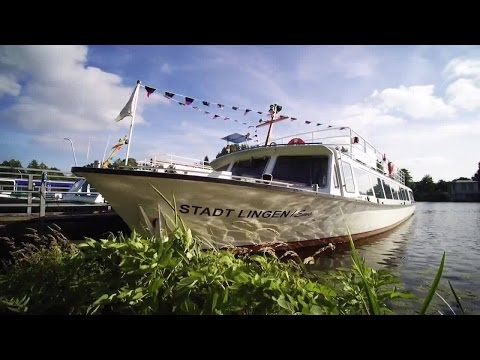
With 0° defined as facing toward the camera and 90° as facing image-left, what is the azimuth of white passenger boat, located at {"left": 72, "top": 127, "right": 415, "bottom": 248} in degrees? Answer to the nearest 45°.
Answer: approximately 45°

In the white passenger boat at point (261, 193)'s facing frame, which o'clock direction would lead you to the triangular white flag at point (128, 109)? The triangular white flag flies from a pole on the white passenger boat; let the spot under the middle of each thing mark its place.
The triangular white flag is roughly at 1 o'clock from the white passenger boat.
